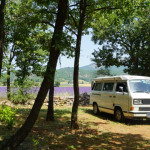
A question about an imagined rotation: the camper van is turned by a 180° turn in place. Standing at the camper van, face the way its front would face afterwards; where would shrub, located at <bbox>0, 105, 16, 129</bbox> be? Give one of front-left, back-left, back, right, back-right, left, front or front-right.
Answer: left

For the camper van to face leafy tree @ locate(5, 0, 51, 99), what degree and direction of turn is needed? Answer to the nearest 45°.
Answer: approximately 135° to its right

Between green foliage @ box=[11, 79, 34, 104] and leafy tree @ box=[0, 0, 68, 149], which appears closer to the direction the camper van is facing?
the leafy tree

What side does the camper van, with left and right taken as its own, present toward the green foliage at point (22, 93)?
back

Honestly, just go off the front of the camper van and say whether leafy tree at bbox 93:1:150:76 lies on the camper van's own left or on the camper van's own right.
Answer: on the camper van's own left

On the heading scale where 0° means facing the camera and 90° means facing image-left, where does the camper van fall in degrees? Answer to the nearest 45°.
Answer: approximately 315°
